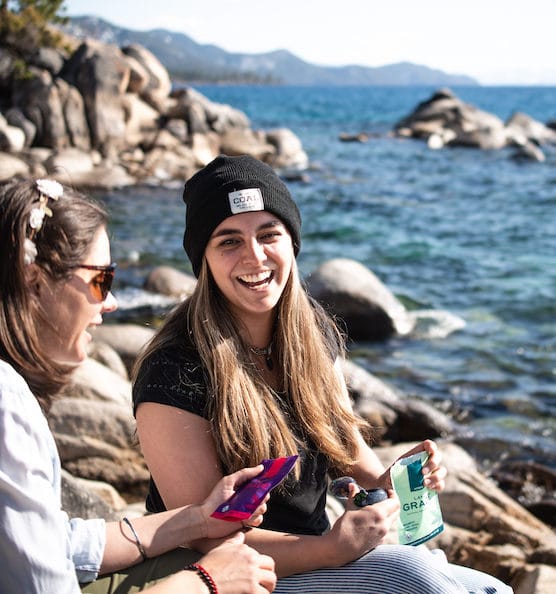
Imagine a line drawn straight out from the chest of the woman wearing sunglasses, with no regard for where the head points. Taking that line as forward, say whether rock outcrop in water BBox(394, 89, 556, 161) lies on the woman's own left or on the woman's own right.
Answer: on the woman's own left

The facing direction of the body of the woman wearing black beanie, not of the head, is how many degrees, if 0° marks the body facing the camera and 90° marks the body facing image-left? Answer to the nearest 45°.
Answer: approximately 315°

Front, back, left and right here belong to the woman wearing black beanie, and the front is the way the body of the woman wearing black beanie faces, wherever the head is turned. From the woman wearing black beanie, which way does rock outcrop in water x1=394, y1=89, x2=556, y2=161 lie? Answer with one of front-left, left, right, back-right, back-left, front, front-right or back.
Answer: back-left

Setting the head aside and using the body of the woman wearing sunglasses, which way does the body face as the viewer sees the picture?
to the viewer's right

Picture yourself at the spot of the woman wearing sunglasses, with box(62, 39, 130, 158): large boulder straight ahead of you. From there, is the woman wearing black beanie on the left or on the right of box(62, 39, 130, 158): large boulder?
right

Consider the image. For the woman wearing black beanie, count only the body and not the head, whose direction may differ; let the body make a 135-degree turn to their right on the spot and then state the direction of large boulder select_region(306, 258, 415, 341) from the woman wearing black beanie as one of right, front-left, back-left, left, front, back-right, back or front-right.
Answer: right

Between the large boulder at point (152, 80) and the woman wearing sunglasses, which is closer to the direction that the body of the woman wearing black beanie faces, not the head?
the woman wearing sunglasses

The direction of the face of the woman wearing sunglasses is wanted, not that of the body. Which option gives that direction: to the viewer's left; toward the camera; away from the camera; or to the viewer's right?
to the viewer's right
